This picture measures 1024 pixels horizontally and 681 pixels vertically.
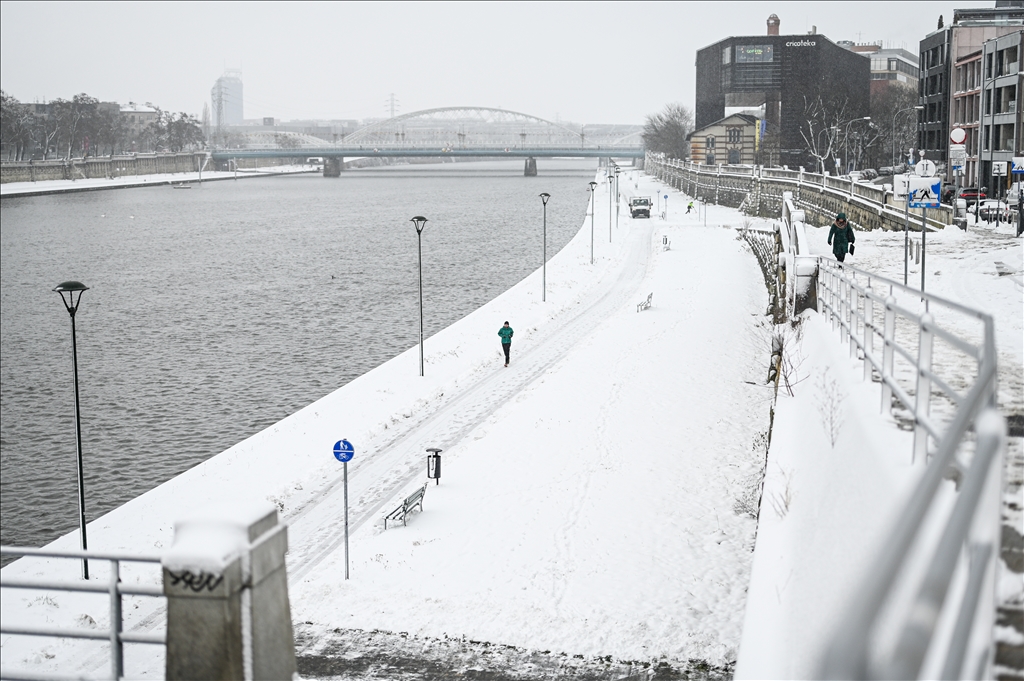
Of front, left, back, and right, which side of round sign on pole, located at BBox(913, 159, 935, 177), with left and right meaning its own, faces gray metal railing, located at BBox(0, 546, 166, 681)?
front

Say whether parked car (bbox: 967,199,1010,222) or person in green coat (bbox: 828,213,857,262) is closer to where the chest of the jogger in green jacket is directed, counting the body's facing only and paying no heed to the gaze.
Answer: the person in green coat

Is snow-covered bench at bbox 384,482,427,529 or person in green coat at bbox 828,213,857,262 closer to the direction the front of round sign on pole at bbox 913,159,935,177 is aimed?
the snow-covered bench

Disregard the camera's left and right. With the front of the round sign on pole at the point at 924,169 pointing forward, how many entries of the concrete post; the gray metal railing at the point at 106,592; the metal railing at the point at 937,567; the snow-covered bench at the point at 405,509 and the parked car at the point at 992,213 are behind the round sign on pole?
1
